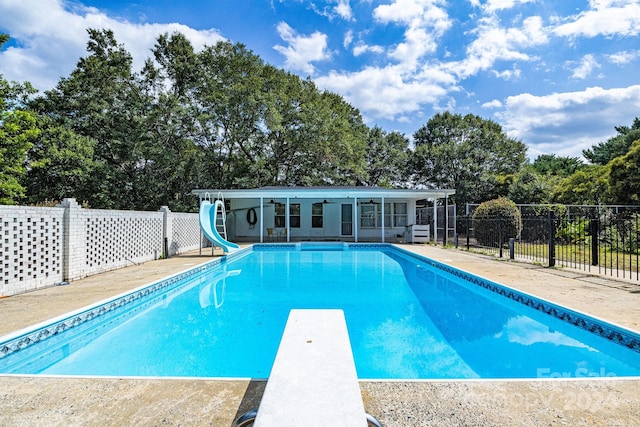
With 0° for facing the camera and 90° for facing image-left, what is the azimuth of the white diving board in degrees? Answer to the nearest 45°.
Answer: approximately 180°

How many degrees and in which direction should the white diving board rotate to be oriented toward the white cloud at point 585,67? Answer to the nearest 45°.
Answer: approximately 45° to its right

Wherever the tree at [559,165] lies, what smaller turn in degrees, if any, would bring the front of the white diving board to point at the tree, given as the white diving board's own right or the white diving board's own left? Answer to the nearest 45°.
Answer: approximately 45° to the white diving board's own right

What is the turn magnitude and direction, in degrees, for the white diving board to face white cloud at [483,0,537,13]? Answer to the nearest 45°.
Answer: approximately 45° to its right

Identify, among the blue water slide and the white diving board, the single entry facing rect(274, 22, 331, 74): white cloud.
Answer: the white diving board

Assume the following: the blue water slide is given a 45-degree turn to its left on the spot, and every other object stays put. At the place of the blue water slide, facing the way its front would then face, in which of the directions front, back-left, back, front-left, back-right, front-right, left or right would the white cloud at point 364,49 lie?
front-left

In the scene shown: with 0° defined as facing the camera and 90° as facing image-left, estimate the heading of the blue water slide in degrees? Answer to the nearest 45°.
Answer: approximately 315°

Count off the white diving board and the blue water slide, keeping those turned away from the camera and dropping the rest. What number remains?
1

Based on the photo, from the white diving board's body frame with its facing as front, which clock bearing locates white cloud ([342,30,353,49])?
The white cloud is roughly at 12 o'clock from the white diving board.

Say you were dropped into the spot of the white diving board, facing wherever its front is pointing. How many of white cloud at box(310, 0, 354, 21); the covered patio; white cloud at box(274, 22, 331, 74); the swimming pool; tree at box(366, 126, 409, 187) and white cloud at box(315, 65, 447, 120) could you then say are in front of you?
6

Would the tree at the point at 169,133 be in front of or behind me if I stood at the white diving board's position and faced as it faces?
in front

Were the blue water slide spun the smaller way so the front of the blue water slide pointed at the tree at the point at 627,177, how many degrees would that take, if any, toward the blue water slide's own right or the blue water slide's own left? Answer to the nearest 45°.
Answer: approximately 45° to the blue water slide's own left

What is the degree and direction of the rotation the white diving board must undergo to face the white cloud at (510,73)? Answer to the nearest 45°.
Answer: approximately 45° to its right

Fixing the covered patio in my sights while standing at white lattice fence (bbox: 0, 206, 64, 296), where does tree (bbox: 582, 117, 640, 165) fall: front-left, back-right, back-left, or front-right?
front-right

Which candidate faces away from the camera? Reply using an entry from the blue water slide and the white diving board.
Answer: the white diving board

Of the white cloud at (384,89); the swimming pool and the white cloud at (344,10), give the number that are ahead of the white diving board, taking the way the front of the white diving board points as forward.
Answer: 3

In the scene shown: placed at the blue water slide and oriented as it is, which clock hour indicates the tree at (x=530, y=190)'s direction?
The tree is roughly at 10 o'clock from the blue water slide.
